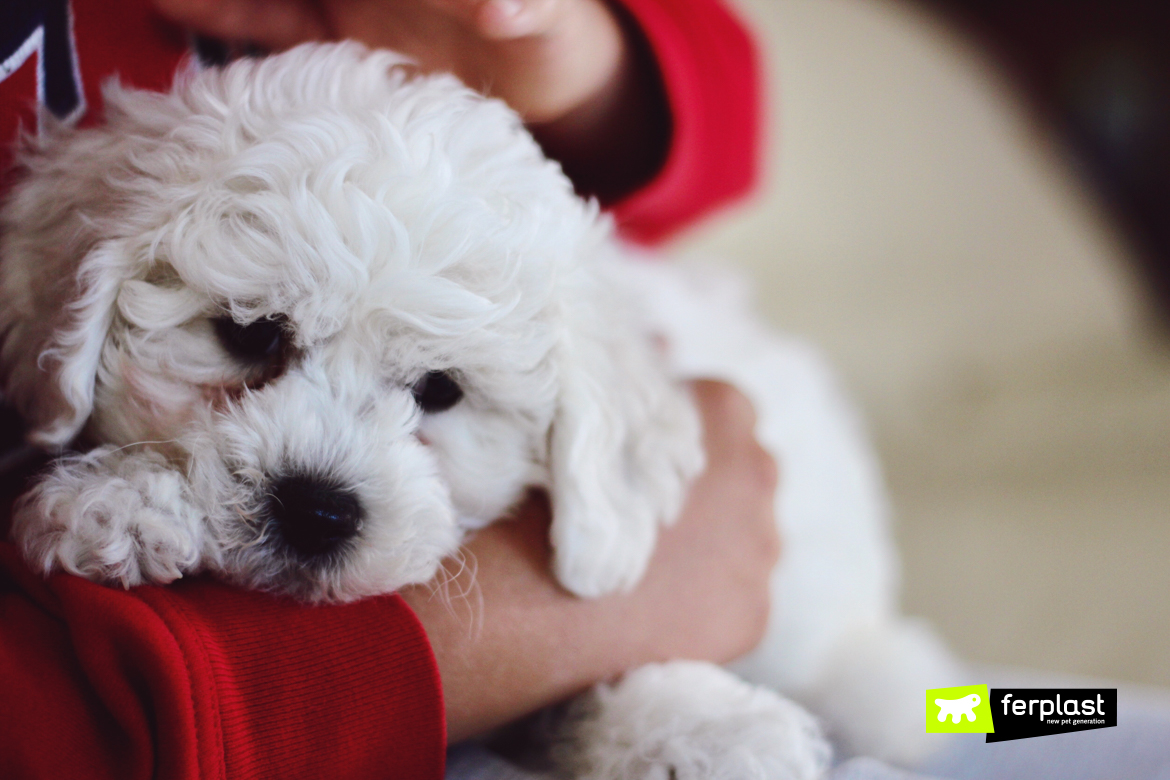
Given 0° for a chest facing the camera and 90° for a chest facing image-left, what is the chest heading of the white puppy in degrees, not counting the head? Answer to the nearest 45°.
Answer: approximately 0°
